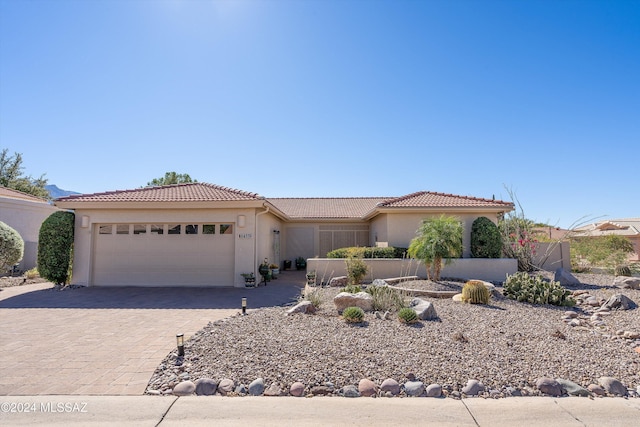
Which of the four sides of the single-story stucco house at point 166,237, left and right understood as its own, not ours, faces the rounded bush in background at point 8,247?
right

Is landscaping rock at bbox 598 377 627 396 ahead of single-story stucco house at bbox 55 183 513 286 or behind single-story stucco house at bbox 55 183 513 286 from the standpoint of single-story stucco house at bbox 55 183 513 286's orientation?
ahead

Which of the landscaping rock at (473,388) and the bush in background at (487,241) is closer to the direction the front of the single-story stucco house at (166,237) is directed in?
the landscaping rock

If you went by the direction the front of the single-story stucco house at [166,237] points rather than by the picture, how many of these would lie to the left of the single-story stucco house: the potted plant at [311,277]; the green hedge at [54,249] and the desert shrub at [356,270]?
2

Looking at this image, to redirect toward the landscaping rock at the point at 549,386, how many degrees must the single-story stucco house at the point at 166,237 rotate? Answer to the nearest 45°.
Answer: approximately 45° to its left

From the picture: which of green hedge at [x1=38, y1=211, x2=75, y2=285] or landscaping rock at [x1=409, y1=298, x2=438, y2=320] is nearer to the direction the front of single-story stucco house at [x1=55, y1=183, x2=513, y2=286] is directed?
the landscaping rock

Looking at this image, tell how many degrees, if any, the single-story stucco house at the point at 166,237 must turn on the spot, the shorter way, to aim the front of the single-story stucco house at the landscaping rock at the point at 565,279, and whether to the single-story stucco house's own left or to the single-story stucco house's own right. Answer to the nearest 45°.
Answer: approximately 90° to the single-story stucco house's own left

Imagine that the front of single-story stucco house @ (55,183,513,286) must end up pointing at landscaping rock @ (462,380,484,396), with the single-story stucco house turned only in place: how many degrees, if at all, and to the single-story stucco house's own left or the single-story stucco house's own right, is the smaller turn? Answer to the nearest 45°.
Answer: approximately 45° to the single-story stucco house's own left

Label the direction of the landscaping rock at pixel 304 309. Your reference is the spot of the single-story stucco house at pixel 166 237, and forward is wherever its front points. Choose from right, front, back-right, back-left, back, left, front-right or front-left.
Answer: front-left

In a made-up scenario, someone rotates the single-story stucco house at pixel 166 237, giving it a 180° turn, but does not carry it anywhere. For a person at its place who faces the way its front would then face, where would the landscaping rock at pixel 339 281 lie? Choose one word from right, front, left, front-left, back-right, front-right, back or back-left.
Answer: right

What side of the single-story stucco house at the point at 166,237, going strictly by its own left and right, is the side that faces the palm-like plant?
left

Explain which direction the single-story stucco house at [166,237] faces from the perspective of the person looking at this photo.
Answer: facing the viewer

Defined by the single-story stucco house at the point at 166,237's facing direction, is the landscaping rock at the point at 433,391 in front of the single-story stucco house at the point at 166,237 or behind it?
in front

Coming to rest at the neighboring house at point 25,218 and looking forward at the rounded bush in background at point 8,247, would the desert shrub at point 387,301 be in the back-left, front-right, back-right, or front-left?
front-left

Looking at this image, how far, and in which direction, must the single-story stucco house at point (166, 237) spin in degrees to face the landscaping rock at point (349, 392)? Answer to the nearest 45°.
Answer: approximately 45° to its left

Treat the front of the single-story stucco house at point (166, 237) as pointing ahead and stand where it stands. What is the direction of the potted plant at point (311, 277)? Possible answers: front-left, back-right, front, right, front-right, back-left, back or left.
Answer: left

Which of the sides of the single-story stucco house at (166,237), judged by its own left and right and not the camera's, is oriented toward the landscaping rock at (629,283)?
left
